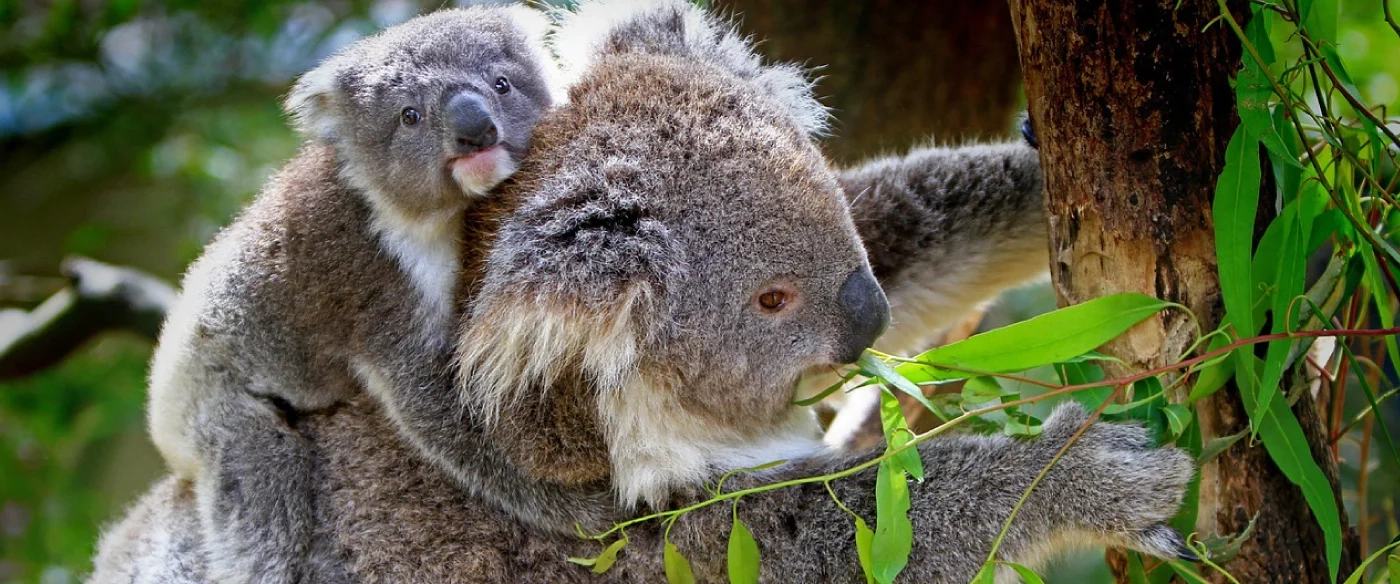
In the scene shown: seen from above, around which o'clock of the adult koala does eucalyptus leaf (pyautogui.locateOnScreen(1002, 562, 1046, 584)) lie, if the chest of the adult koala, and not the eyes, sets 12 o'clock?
The eucalyptus leaf is roughly at 1 o'clock from the adult koala.

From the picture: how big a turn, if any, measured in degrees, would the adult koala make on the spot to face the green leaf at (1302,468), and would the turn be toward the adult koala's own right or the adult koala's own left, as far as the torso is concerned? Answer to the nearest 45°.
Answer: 0° — it already faces it

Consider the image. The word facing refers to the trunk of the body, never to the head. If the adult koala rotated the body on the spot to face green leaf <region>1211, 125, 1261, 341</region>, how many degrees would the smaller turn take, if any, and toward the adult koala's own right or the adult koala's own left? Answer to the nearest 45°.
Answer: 0° — it already faces it

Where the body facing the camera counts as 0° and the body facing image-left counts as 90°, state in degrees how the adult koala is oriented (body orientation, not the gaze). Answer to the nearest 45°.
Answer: approximately 270°
